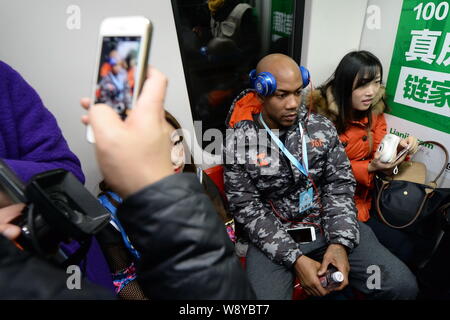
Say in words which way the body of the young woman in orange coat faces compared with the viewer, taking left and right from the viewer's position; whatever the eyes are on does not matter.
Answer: facing the viewer and to the right of the viewer

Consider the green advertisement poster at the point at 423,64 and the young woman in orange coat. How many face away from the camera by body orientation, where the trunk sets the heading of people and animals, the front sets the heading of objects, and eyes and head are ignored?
0

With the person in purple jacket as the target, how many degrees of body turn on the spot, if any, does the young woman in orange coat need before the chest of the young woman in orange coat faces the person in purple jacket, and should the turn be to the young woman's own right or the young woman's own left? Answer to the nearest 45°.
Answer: approximately 90° to the young woman's own right

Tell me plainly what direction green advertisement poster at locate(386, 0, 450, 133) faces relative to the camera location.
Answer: facing the viewer and to the left of the viewer
